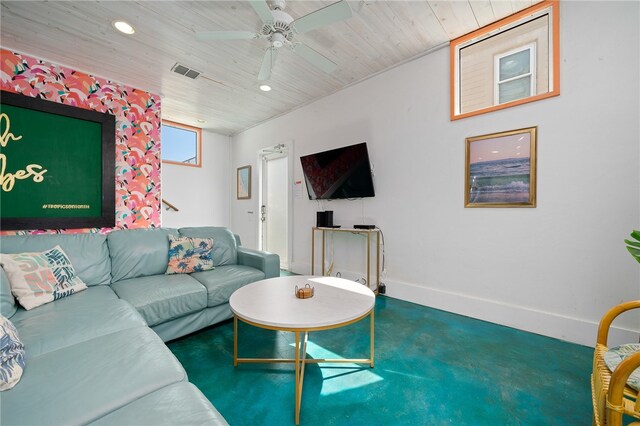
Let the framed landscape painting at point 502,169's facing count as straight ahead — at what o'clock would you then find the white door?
The white door is roughly at 2 o'clock from the framed landscape painting.

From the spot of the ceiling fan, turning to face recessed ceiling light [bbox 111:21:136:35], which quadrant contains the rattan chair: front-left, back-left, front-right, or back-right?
back-left

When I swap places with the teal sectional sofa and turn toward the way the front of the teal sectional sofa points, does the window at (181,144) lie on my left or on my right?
on my left

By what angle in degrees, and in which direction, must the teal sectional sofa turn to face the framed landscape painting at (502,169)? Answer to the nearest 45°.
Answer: approximately 45° to its left

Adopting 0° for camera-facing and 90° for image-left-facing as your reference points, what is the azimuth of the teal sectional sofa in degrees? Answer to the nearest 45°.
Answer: approximately 315°

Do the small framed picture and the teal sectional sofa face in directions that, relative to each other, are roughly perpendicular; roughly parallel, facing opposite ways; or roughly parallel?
roughly perpendicular

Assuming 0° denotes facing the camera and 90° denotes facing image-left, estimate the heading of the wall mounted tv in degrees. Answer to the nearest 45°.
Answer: approximately 45°

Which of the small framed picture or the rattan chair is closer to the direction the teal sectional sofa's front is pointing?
the rattan chair

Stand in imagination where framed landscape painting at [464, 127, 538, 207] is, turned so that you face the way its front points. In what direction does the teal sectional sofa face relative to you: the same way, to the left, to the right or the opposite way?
the opposite way
